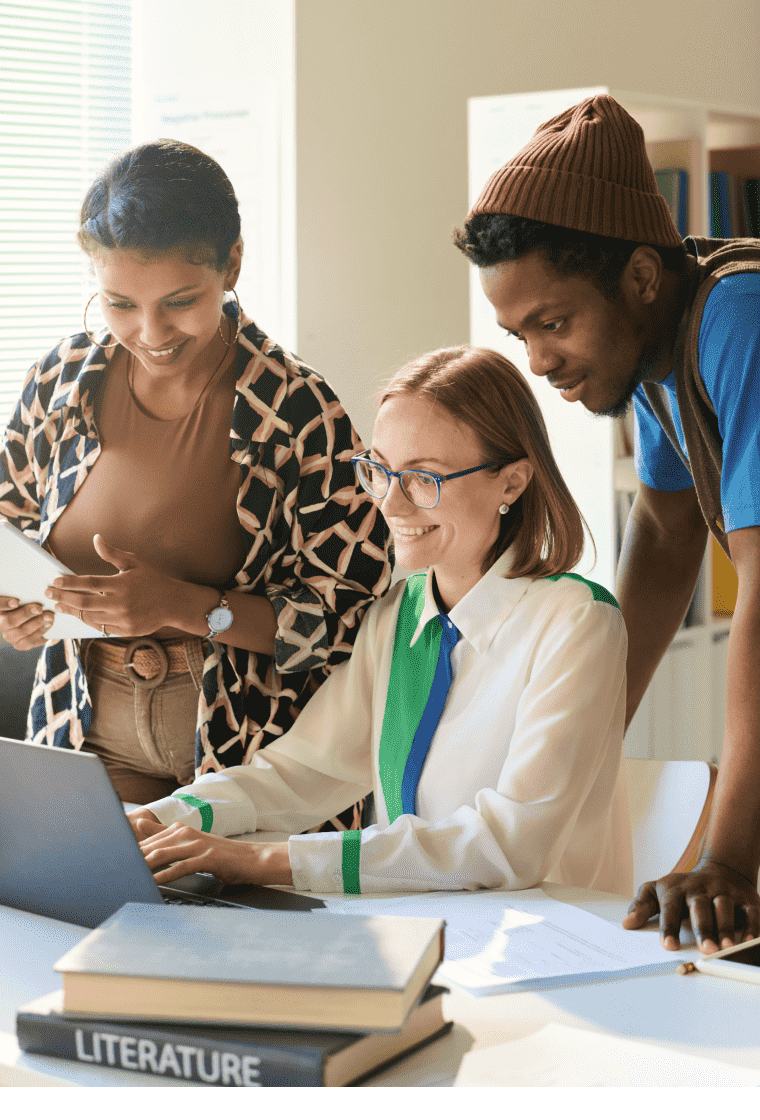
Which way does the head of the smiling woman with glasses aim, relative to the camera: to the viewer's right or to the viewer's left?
to the viewer's left

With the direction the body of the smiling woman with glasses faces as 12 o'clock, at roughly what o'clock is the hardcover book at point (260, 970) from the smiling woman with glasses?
The hardcover book is roughly at 11 o'clock from the smiling woman with glasses.

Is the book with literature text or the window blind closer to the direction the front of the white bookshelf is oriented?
the book with literature text

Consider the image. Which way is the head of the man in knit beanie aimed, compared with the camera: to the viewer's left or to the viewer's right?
to the viewer's left

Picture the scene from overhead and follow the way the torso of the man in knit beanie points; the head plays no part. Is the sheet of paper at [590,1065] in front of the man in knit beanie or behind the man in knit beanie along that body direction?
in front

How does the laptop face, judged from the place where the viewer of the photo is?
facing away from the viewer and to the right of the viewer

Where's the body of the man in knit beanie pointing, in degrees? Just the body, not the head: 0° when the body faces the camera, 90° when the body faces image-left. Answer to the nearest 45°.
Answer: approximately 45°

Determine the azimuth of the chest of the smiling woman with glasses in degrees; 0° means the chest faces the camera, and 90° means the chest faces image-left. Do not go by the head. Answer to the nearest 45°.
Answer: approximately 45°

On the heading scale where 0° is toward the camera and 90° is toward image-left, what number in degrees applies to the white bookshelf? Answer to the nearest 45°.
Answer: approximately 315°
